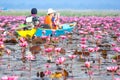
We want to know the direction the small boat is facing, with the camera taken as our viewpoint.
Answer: facing to the right of the viewer
